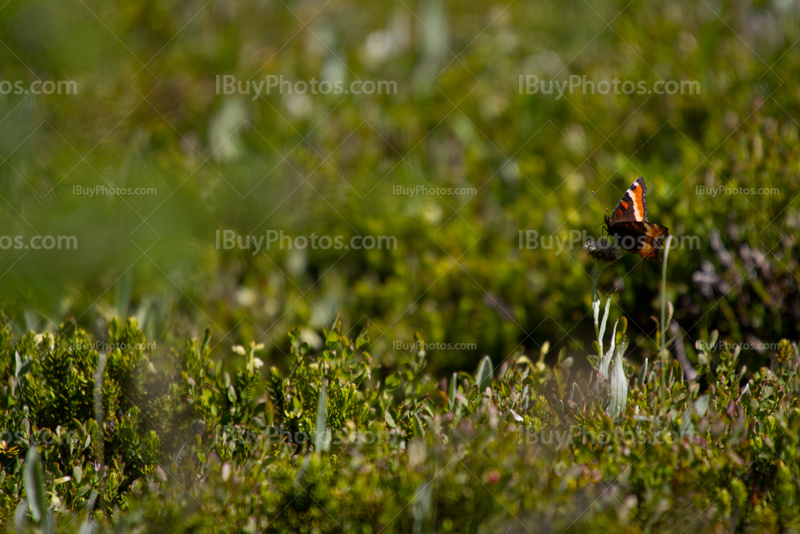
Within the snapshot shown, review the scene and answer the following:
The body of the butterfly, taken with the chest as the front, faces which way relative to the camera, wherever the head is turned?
to the viewer's left
